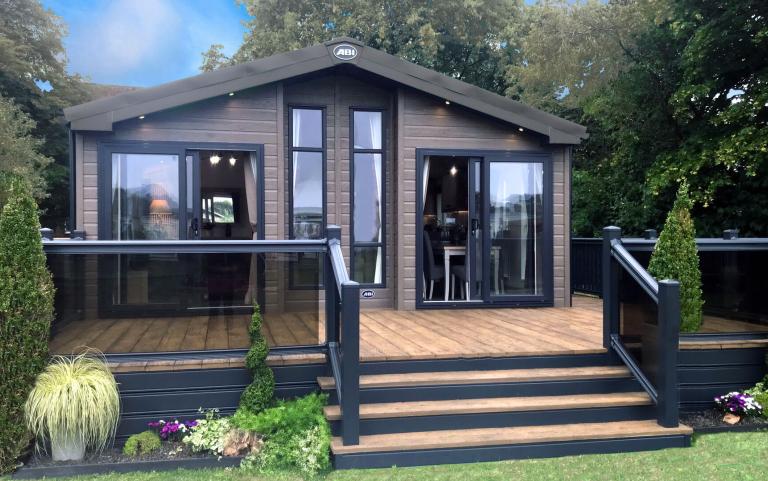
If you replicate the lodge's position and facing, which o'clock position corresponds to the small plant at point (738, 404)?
The small plant is roughly at 10 o'clock from the lodge.

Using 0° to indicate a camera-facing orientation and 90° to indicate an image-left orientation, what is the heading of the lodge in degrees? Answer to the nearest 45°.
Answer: approximately 0°

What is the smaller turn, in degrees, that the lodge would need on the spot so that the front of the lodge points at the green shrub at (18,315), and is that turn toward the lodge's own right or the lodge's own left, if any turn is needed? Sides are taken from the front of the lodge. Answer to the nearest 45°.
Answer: approximately 45° to the lodge's own right

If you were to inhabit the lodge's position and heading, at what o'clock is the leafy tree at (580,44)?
The leafy tree is roughly at 7 o'clock from the lodge.

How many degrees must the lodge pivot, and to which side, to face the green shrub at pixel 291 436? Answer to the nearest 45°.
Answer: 0° — it already faces it

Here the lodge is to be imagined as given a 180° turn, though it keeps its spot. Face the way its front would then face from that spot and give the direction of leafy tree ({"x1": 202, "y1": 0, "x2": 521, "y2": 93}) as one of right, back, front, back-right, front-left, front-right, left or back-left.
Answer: front

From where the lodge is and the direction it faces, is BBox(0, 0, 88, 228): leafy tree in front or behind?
behind

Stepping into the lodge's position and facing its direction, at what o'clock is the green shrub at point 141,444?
The green shrub is roughly at 1 o'clock from the lodge.
